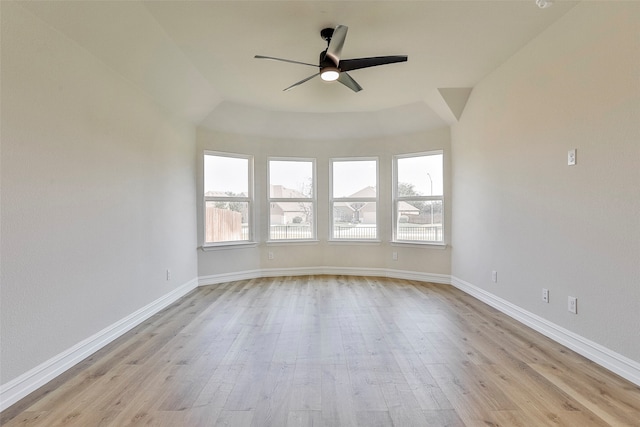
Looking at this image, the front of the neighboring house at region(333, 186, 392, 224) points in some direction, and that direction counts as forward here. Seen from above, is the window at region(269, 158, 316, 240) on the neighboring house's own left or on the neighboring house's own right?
on the neighboring house's own right

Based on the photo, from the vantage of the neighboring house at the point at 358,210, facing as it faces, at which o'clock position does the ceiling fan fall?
The ceiling fan is roughly at 12 o'clock from the neighboring house.

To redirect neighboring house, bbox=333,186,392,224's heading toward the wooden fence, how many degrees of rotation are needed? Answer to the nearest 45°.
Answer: approximately 45° to its right

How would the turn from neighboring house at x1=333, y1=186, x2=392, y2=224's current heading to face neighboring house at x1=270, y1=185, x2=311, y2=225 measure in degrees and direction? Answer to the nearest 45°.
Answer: approximately 90° to its right

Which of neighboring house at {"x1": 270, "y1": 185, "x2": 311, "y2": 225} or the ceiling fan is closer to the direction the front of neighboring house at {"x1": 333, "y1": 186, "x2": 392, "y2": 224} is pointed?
the ceiling fan

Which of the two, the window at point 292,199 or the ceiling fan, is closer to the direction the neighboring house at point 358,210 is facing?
the ceiling fan

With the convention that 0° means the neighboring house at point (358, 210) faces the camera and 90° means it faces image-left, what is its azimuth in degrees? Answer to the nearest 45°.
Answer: approximately 0°

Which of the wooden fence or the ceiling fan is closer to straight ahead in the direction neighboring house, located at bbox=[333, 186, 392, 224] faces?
the ceiling fan
